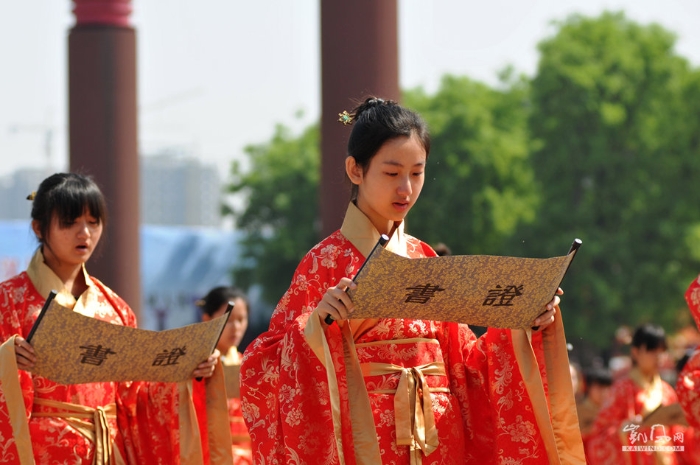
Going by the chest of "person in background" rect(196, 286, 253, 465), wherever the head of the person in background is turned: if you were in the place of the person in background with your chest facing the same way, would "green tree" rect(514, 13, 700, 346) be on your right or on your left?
on your left

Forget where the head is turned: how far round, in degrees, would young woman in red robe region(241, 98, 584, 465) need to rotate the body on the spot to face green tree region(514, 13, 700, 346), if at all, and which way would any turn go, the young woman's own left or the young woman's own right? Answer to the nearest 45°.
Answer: approximately 135° to the young woman's own left

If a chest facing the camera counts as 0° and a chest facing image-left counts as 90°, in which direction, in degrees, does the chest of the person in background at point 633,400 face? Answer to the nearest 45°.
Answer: approximately 315°

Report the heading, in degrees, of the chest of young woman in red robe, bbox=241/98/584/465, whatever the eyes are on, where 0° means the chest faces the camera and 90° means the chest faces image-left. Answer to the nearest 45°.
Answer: approximately 315°

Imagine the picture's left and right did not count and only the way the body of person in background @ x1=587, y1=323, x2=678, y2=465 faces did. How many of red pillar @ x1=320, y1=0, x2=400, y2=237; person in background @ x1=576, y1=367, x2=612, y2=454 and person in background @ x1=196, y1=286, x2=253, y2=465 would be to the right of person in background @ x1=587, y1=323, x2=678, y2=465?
2

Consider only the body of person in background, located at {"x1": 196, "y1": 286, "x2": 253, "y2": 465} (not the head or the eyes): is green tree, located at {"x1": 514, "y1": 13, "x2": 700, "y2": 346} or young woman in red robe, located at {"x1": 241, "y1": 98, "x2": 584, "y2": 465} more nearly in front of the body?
the young woman in red robe

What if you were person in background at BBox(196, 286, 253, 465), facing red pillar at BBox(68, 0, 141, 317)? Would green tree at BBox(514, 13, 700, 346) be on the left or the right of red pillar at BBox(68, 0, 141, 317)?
right

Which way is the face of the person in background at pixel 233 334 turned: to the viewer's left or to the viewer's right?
to the viewer's right
